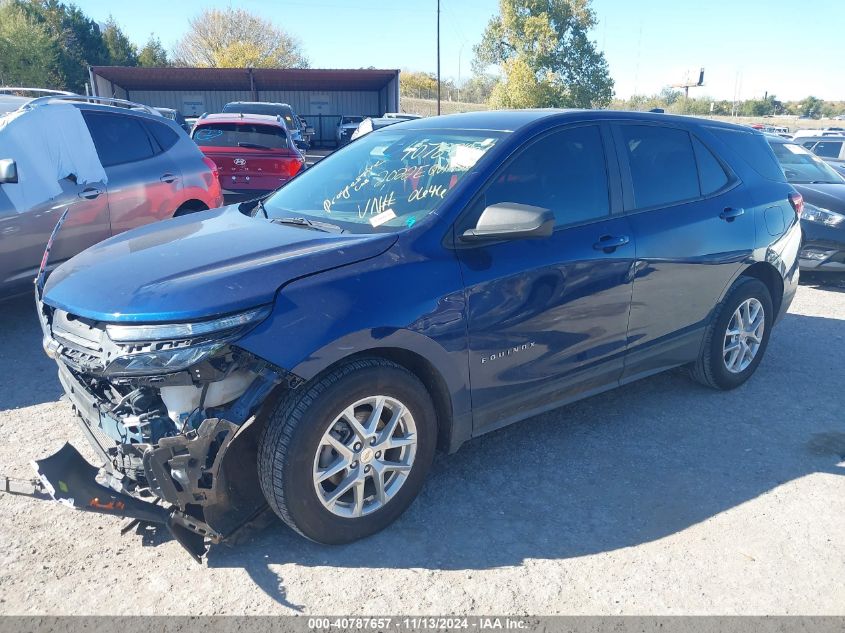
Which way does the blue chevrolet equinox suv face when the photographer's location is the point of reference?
facing the viewer and to the left of the viewer

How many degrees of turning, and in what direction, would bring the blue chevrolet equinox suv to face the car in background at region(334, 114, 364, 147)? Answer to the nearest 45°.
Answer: approximately 135° to its right

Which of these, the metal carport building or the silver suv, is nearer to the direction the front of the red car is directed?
the metal carport building

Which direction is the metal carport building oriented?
toward the camera

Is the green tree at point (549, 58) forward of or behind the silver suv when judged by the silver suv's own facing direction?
behind

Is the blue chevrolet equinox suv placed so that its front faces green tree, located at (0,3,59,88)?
no

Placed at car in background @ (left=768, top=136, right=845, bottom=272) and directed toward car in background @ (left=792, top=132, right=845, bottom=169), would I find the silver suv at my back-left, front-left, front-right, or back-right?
back-left

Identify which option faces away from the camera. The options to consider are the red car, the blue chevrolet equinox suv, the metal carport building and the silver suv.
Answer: the red car

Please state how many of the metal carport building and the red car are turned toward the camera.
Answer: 1

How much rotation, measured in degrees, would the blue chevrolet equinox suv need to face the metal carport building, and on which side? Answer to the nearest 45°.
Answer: approximately 135° to its right

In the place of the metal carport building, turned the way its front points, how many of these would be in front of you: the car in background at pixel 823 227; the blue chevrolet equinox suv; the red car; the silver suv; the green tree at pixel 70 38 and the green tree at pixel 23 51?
4

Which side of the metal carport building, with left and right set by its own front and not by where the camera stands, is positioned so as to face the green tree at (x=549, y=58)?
left

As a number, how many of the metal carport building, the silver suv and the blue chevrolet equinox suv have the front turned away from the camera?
0

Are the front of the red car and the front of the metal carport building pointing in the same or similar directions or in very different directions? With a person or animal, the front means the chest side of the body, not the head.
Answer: very different directions

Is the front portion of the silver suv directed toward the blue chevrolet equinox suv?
no

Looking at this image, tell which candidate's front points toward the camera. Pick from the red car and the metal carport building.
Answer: the metal carport building

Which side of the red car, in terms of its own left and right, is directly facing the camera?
back
